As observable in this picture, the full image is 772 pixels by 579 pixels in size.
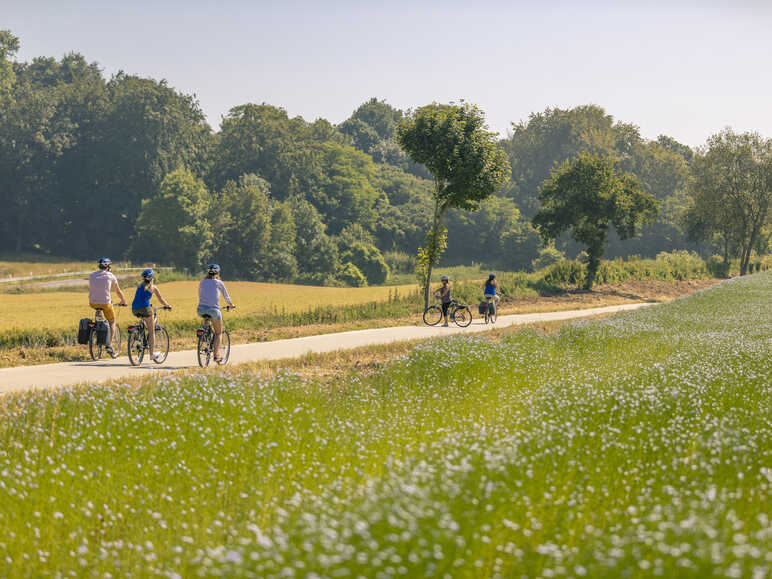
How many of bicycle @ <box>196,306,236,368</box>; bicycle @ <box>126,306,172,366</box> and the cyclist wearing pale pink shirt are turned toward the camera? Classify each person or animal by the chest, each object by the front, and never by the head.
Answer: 0

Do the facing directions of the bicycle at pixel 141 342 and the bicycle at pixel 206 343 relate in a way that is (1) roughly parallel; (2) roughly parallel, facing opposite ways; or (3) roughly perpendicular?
roughly parallel

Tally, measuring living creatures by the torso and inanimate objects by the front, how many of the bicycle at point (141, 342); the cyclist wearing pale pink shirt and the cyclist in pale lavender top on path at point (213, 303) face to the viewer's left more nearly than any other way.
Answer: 0

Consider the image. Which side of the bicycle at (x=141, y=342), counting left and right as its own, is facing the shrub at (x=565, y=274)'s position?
front

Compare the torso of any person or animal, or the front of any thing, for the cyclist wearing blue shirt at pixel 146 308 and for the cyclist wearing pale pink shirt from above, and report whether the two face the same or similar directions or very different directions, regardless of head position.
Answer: same or similar directions

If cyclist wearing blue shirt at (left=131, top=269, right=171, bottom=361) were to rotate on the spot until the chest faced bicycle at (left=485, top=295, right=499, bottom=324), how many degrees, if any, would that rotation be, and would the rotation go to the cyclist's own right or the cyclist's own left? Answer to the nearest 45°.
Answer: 0° — they already face it

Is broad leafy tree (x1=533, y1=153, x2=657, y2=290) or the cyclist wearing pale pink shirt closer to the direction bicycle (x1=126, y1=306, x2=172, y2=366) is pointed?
the broad leafy tree

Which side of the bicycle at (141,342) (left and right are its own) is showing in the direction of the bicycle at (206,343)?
right

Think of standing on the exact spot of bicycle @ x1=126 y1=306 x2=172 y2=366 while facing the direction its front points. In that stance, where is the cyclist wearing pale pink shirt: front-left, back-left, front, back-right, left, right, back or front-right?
left

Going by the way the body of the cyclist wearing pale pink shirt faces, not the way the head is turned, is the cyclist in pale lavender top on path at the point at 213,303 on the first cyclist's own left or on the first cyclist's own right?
on the first cyclist's own right

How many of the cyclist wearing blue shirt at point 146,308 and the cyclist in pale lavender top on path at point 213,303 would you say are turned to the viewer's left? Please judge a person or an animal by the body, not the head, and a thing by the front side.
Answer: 0

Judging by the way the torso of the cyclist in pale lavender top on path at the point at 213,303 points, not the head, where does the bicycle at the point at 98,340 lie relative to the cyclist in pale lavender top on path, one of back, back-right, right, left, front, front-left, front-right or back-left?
left

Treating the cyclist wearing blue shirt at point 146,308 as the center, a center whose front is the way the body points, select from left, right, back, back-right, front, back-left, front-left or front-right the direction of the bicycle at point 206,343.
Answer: right

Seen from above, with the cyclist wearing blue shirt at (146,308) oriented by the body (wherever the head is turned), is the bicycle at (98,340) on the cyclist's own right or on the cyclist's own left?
on the cyclist's own left

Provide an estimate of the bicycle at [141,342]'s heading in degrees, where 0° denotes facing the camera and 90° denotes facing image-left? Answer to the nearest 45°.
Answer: approximately 225°

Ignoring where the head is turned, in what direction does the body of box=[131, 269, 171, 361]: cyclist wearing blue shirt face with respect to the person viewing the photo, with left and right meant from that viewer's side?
facing away from the viewer and to the right of the viewer
